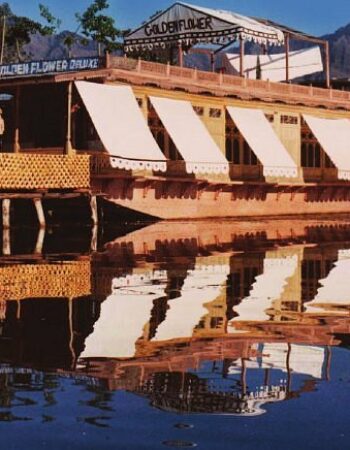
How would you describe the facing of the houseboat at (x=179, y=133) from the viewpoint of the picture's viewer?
facing the viewer and to the left of the viewer
